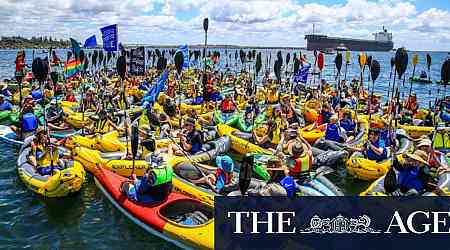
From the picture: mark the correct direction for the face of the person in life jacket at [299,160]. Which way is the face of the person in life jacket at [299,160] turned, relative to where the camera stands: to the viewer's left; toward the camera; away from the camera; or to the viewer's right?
away from the camera

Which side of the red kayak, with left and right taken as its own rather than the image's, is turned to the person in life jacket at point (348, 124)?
right

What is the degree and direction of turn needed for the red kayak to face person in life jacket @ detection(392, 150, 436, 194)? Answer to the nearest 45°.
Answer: approximately 135° to its right

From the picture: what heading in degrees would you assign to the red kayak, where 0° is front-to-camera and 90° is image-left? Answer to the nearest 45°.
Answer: approximately 135°

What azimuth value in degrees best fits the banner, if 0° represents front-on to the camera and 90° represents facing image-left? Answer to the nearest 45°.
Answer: approximately 0°
